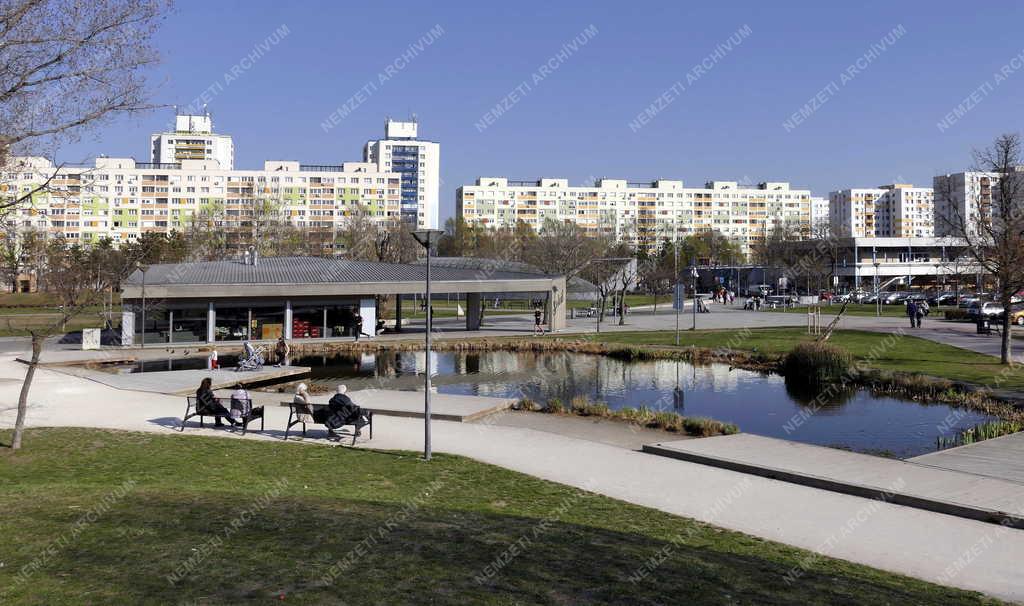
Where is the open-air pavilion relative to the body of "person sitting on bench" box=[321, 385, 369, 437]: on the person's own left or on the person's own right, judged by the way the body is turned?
on the person's own left

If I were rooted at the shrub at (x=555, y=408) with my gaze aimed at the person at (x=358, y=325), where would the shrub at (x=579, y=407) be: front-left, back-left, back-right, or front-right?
back-right

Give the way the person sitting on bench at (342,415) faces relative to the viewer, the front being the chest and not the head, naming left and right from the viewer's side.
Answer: facing away from the viewer and to the right of the viewer

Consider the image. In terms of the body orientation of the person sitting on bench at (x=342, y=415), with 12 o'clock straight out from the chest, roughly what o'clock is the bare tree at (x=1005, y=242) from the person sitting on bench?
The bare tree is roughly at 1 o'clock from the person sitting on bench.

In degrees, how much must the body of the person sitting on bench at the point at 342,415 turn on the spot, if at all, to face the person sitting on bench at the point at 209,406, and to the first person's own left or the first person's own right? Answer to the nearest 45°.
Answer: approximately 90° to the first person's own left
